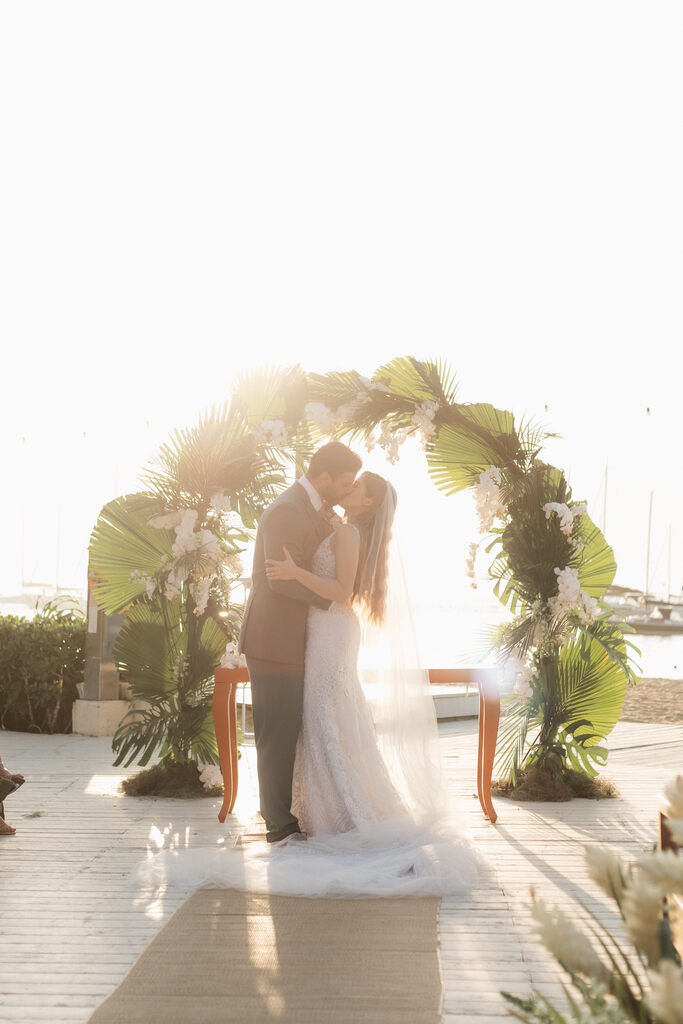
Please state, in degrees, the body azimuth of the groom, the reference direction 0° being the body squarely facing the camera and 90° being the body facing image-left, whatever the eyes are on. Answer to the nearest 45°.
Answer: approximately 270°

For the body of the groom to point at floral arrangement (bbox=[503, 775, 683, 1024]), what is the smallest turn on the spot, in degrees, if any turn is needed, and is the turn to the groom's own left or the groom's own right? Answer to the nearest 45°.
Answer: approximately 90° to the groom's own right

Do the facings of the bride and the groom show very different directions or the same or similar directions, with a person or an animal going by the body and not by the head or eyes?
very different directions

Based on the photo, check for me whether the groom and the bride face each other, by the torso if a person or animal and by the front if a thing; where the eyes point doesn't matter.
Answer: yes

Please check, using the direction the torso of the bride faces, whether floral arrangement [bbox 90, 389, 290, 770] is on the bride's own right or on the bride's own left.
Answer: on the bride's own right

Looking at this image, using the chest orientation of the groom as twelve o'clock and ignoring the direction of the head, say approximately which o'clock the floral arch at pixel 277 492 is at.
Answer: The floral arch is roughly at 9 o'clock from the groom.

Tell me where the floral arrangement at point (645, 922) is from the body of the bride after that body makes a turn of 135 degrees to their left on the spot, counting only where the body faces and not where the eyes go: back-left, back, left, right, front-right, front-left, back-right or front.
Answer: front-right

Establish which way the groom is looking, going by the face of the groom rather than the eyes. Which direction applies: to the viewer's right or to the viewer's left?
to the viewer's right

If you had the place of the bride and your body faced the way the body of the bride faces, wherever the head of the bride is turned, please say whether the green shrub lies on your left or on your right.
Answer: on your right

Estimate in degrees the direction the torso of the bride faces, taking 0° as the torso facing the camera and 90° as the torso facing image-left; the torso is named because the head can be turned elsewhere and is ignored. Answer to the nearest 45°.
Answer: approximately 90°
